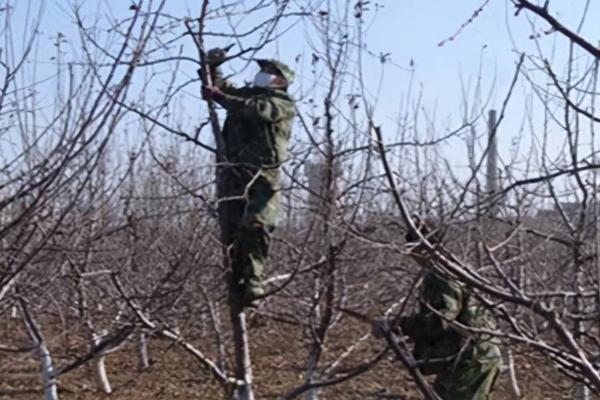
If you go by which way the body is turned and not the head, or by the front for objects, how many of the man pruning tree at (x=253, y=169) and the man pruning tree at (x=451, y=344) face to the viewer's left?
2

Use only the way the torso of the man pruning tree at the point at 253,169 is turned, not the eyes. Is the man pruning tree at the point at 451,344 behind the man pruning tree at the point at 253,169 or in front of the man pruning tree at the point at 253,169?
behind

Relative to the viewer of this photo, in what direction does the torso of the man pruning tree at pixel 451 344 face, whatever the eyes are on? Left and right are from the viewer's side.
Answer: facing to the left of the viewer

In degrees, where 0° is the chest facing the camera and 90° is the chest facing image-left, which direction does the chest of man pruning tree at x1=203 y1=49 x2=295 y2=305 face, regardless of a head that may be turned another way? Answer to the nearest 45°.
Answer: approximately 90°
